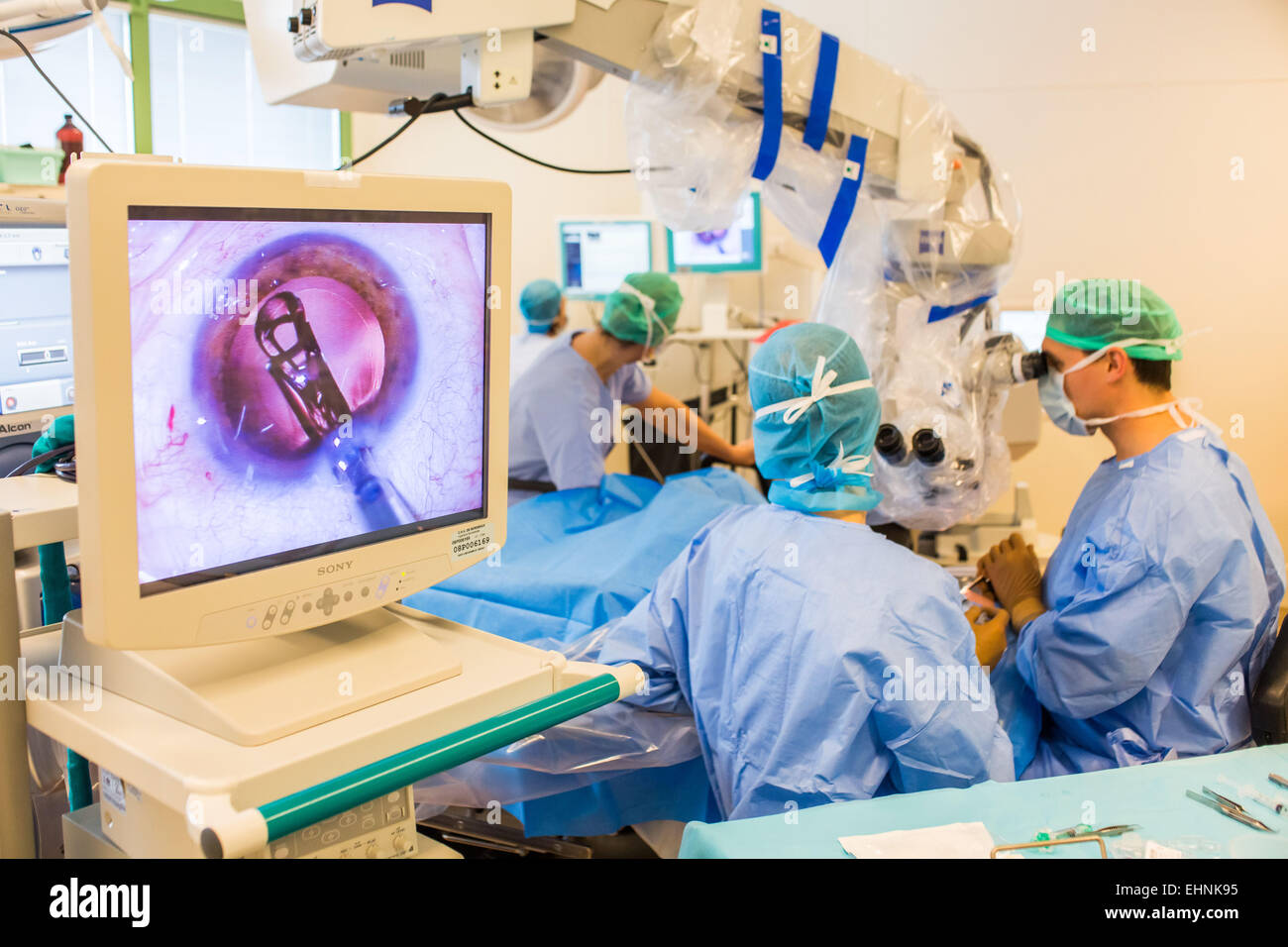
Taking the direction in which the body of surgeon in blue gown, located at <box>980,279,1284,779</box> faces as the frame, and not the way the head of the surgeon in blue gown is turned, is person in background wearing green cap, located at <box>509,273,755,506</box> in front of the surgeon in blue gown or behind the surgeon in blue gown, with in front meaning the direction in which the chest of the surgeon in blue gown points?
in front

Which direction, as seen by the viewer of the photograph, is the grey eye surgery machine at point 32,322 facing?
facing the viewer and to the right of the viewer

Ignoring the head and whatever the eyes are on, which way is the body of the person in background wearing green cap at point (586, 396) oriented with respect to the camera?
to the viewer's right

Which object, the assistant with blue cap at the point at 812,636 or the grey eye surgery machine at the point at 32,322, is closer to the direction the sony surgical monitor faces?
the assistant with blue cap

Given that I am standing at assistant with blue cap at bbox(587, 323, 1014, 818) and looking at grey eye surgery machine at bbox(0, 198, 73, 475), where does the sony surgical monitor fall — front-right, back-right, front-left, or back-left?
front-left

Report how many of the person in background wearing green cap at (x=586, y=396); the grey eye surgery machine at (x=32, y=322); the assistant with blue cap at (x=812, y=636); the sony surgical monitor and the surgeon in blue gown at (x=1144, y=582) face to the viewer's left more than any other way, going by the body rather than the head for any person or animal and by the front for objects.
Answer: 1

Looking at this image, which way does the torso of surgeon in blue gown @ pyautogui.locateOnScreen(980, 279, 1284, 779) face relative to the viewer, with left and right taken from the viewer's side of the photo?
facing to the left of the viewer

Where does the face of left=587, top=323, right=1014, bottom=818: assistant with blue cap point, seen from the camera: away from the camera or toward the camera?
away from the camera

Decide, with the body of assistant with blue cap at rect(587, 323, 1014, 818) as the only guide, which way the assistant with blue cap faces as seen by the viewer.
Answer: away from the camera

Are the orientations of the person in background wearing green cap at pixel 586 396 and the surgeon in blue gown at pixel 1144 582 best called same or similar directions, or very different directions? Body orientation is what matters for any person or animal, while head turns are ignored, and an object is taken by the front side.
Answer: very different directions

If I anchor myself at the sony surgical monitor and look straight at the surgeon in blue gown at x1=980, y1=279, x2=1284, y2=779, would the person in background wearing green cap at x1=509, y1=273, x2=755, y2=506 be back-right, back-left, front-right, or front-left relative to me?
front-left

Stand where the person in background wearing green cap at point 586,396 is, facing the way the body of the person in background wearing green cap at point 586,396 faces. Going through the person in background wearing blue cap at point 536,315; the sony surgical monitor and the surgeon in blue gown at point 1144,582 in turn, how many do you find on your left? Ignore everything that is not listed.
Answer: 1
